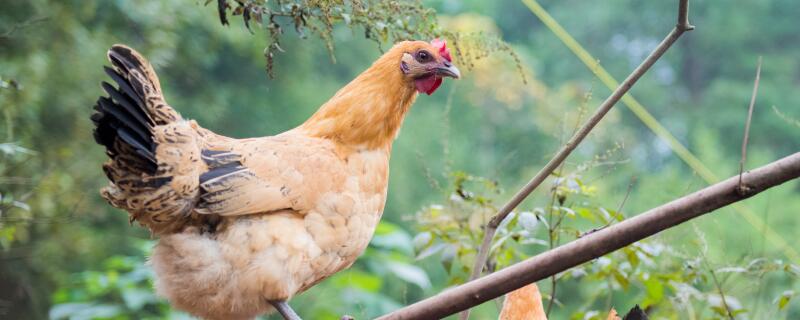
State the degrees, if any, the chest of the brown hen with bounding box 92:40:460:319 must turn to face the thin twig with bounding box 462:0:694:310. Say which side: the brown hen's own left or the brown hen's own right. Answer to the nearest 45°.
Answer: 0° — it already faces it

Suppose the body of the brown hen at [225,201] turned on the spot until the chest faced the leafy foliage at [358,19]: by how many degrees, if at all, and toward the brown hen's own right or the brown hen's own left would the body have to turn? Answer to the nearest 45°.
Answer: approximately 45° to the brown hen's own left

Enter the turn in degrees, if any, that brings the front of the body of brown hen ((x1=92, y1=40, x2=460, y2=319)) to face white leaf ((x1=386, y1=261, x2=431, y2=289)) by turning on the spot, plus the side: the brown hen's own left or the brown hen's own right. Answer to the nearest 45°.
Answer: approximately 45° to the brown hen's own left

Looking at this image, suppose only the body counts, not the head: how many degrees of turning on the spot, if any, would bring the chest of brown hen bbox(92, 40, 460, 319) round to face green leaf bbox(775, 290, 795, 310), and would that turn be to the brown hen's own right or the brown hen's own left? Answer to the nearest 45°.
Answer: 0° — it already faces it

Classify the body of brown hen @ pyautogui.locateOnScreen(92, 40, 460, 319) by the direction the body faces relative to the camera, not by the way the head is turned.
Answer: to the viewer's right

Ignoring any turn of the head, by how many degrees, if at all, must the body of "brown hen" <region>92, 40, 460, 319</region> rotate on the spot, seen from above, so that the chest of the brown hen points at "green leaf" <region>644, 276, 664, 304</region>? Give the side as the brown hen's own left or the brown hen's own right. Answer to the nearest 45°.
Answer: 0° — it already faces it

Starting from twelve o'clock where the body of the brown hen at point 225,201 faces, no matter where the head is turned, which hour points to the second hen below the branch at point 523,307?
The second hen below the branch is roughly at 1 o'clock from the brown hen.
